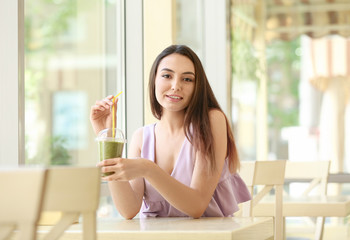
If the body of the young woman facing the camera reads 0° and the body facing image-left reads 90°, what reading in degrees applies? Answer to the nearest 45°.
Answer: approximately 45°

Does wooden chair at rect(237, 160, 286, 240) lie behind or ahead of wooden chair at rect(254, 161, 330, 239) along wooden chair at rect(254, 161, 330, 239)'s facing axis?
ahead

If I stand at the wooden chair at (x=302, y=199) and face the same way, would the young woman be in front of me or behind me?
in front
